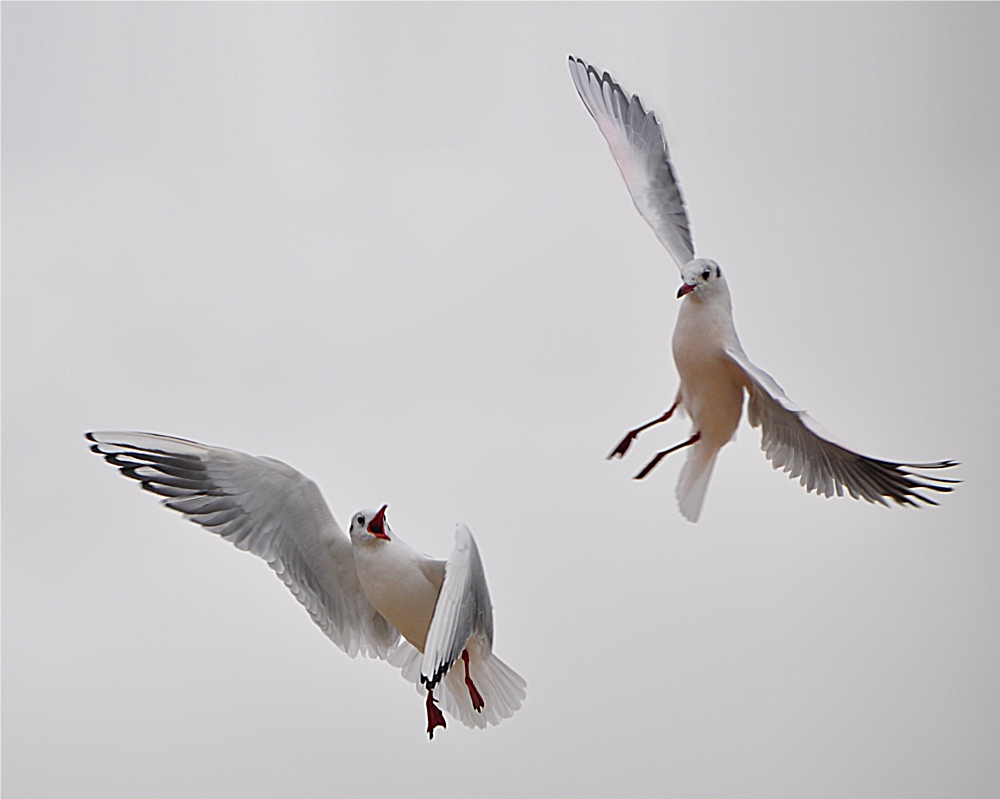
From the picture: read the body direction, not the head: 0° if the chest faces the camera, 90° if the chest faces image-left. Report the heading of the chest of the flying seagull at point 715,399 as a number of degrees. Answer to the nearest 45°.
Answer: approximately 45°

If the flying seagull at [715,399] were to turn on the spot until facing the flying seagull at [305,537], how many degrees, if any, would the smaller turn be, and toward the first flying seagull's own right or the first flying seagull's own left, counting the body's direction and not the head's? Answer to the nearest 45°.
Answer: approximately 45° to the first flying seagull's own right

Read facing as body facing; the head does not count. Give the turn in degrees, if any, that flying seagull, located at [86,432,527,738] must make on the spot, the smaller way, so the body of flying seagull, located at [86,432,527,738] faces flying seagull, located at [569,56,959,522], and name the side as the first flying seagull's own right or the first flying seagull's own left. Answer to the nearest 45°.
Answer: approximately 135° to the first flying seagull's own left

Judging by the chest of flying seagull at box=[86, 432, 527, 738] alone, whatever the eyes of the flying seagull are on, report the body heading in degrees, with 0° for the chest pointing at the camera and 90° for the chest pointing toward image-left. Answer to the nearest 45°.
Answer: approximately 45°

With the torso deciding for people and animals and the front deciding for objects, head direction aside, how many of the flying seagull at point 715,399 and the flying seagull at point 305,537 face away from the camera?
0
